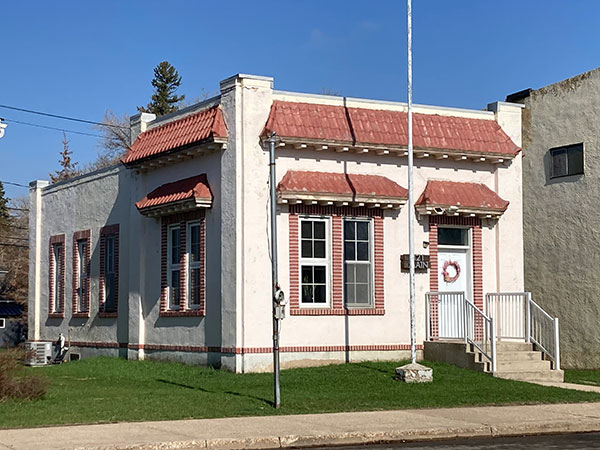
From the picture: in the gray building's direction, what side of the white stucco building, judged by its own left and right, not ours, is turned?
left

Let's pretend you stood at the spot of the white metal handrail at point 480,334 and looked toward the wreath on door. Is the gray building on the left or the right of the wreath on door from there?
right

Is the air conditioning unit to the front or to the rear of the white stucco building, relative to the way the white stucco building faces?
to the rear

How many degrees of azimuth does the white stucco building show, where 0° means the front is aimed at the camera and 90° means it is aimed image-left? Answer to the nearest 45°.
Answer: approximately 315°

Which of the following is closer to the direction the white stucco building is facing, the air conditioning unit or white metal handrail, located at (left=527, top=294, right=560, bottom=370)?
the white metal handrail
